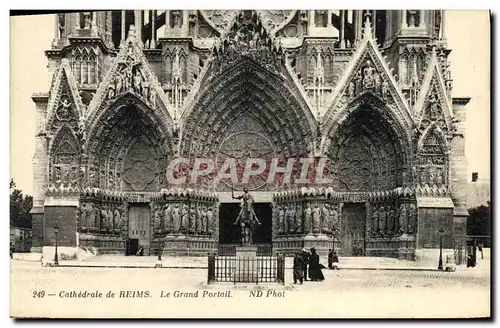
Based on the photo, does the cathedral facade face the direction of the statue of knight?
yes

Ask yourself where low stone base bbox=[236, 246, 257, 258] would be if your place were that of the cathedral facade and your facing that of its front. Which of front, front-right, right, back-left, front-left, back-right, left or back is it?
front

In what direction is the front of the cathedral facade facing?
toward the camera

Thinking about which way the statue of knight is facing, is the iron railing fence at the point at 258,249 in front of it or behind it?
behind

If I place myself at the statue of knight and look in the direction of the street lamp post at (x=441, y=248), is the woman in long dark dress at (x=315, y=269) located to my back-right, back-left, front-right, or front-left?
front-right
